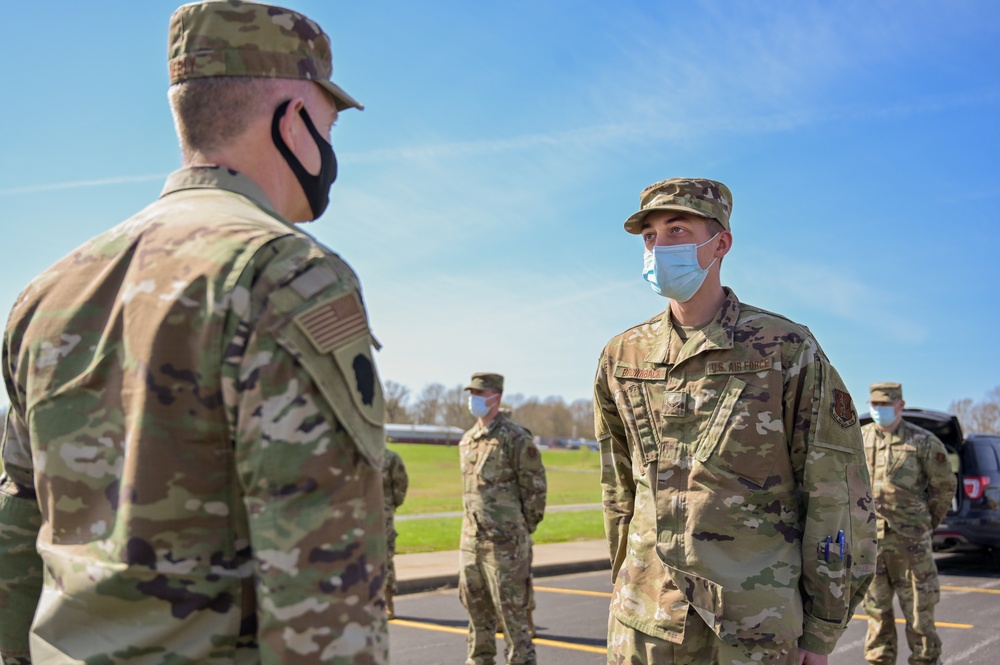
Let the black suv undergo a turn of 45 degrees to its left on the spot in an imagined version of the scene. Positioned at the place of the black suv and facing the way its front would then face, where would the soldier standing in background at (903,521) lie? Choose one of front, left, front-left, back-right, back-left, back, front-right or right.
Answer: back

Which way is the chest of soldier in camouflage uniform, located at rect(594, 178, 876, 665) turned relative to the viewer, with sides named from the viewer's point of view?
facing the viewer and to the left of the viewer

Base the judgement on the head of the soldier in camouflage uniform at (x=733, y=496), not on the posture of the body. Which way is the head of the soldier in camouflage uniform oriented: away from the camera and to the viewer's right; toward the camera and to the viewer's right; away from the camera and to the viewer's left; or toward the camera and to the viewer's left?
toward the camera and to the viewer's left

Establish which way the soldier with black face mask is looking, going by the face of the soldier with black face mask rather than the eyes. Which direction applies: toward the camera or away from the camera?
away from the camera

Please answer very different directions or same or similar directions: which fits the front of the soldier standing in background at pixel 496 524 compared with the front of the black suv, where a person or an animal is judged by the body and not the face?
very different directions

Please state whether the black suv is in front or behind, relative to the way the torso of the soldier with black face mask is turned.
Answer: in front

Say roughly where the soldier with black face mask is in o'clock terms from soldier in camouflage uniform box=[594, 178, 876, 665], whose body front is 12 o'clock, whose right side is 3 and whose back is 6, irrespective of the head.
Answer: The soldier with black face mask is roughly at 11 o'clock from the soldier in camouflage uniform.

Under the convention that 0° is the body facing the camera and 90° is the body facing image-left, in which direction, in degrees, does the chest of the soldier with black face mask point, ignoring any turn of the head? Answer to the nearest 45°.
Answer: approximately 225°

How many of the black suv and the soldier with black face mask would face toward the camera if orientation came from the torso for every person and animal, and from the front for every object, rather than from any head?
0

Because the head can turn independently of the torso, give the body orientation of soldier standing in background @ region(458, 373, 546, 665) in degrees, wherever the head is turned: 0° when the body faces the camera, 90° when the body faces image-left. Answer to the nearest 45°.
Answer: approximately 45°

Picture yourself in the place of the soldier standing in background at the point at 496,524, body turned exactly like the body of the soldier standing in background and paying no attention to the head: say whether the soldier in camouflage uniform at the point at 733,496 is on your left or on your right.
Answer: on your left

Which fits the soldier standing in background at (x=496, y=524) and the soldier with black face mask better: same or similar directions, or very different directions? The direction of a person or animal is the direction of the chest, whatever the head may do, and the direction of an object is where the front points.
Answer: very different directions

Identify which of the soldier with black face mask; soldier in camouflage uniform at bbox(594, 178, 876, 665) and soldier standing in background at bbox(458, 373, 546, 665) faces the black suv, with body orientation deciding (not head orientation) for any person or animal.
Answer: the soldier with black face mask

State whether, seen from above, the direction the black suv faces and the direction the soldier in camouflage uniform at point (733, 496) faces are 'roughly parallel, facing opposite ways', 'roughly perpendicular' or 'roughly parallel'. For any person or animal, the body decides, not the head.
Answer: roughly parallel, facing opposite ways

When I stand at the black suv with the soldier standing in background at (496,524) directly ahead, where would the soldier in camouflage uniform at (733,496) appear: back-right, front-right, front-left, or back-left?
front-left
